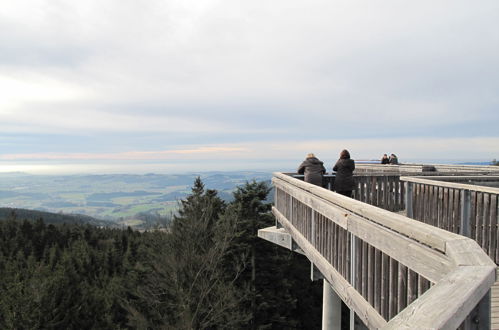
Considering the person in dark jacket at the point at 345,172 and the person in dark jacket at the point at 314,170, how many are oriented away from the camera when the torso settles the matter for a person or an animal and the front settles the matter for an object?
2

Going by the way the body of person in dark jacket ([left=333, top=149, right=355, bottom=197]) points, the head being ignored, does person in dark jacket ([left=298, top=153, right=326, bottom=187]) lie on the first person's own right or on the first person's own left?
on the first person's own left

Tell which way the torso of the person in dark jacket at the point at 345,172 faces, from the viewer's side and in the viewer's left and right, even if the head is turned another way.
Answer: facing away from the viewer

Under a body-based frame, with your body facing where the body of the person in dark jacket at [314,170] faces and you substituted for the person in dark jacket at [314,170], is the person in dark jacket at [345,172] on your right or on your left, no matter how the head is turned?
on your right

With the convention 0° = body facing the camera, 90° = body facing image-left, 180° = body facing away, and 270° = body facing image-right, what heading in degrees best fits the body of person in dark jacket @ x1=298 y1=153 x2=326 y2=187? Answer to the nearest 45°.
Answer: approximately 180°
